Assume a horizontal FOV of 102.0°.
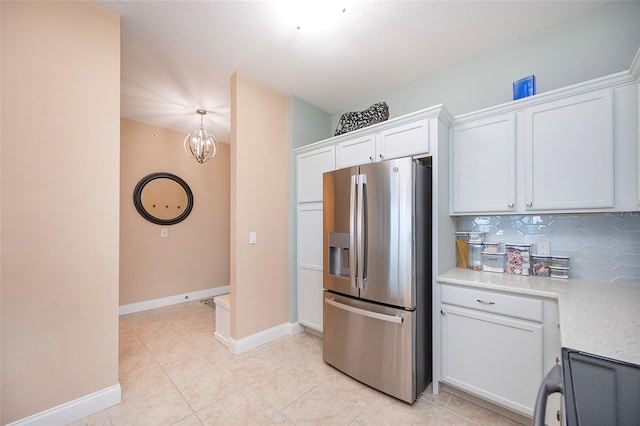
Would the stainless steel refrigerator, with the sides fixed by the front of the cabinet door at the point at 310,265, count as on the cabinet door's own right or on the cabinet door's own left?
on the cabinet door's own left

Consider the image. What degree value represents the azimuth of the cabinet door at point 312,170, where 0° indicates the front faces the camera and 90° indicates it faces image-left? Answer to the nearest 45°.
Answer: approximately 45°

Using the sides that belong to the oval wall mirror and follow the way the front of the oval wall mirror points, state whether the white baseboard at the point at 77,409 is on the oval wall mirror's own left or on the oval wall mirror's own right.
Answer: on the oval wall mirror's own right

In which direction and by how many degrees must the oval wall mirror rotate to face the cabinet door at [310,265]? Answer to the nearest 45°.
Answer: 0° — it already faces it
